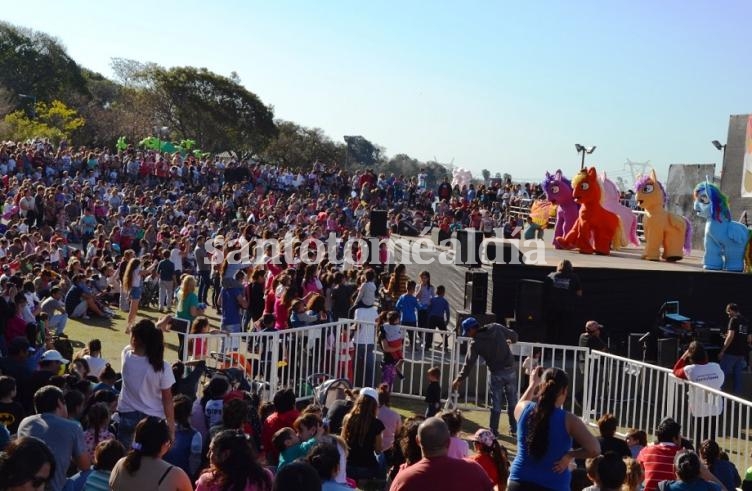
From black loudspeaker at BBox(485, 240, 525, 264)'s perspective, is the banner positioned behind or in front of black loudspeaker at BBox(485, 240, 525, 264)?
behind

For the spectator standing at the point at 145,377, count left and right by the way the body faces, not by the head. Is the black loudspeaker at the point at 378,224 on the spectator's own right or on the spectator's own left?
on the spectator's own right

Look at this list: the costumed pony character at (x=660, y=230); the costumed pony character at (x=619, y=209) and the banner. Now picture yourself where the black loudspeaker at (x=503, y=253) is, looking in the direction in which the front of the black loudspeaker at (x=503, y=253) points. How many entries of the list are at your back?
3

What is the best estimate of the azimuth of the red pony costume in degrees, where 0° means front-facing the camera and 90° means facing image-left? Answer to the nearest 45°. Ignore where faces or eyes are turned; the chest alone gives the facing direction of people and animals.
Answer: approximately 45°

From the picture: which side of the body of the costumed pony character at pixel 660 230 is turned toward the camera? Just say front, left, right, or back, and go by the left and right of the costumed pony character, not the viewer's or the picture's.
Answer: left

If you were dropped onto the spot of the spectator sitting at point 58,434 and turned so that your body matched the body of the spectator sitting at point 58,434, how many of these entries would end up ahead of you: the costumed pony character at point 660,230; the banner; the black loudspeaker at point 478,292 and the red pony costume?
4

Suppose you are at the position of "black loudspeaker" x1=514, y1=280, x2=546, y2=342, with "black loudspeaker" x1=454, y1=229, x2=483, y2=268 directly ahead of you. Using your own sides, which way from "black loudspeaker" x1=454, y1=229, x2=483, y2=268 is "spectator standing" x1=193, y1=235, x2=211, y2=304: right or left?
left

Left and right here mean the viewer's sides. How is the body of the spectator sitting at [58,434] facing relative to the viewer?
facing away from the viewer and to the right of the viewer

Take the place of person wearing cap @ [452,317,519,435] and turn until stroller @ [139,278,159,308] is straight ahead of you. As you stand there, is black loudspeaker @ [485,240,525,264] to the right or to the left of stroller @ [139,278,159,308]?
right

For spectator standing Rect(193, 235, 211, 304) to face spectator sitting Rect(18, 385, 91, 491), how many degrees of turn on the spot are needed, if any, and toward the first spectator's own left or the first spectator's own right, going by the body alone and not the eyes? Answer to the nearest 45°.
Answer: approximately 90° to the first spectator's own right

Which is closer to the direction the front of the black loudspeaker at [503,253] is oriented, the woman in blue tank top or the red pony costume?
the woman in blue tank top

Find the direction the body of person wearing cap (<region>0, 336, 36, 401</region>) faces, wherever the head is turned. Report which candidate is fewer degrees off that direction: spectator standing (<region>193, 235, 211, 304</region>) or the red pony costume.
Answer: the red pony costume

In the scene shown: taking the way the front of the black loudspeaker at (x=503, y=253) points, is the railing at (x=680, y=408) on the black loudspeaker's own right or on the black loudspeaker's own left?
on the black loudspeaker's own left

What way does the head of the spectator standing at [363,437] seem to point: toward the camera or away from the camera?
away from the camera

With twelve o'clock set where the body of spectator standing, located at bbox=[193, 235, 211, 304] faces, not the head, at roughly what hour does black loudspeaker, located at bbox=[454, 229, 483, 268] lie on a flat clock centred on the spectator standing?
The black loudspeaker is roughly at 1 o'clock from the spectator standing.

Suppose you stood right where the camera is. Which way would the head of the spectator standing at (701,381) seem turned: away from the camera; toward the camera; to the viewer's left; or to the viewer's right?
away from the camera

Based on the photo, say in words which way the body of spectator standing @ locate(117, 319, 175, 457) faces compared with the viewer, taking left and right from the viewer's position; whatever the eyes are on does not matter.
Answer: facing away from the viewer and to the left of the viewer
